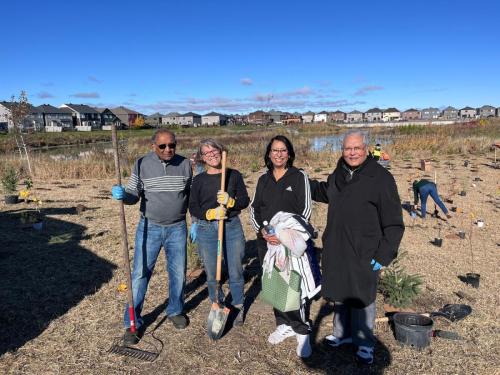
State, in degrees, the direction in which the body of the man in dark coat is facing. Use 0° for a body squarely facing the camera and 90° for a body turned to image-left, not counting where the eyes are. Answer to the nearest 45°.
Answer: approximately 45°

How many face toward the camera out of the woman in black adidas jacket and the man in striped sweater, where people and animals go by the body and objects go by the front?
2

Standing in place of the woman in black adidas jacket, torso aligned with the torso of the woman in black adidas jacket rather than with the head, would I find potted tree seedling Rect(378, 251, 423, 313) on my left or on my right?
on my left

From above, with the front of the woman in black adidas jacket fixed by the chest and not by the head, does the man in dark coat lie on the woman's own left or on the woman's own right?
on the woman's own left

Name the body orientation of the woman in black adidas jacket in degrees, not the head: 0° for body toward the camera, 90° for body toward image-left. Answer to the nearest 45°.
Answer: approximately 0°

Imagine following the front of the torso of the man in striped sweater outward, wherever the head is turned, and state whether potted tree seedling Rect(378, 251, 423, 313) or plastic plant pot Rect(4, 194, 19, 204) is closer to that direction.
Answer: the potted tree seedling

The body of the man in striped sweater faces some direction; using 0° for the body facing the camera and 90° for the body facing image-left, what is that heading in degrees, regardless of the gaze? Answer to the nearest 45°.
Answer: approximately 0°

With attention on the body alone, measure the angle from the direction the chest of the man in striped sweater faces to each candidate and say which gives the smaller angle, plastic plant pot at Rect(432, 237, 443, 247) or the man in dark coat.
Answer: the man in dark coat

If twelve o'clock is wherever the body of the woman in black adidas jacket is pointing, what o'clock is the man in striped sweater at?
The man in striped sweater is roughly at 3 o'clock from the woman in black adidas jacket.
